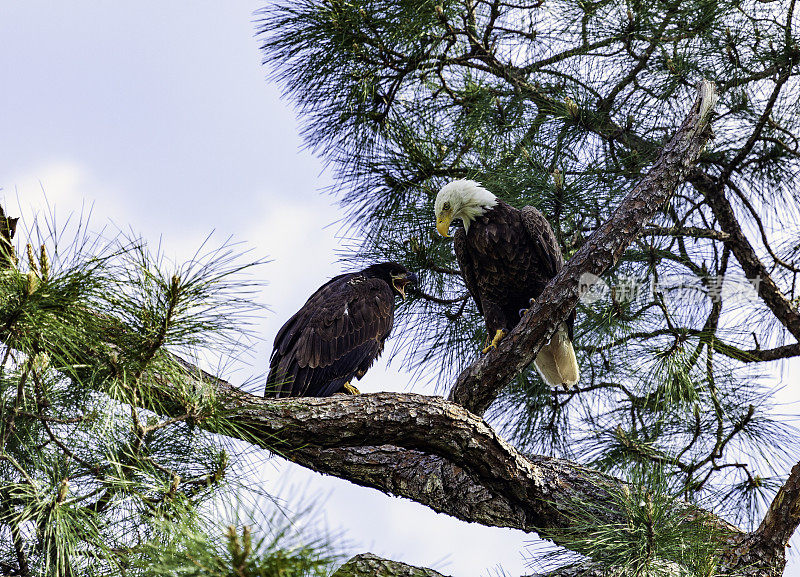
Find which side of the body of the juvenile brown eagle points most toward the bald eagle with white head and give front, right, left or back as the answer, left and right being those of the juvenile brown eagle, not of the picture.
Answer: front

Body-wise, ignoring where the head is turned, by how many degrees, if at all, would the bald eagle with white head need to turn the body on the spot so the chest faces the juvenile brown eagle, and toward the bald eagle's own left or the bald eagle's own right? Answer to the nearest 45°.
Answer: approximately 45° to the bald eagle's own right

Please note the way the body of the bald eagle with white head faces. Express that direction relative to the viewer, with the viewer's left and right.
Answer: facing the viewer and to the left of the viewer

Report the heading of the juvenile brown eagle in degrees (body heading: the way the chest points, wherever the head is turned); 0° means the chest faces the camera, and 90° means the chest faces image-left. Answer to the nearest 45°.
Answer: approximately 270°

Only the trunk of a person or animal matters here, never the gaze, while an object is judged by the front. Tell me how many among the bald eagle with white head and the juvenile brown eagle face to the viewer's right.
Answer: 1
